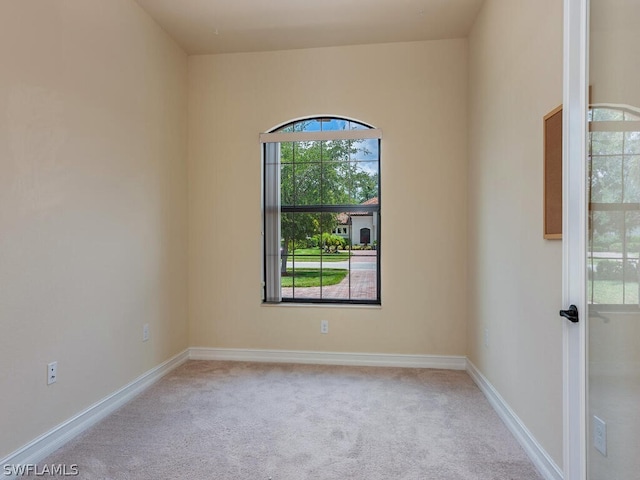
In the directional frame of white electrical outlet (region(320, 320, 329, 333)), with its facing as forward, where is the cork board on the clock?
The cork board is roughly at 11 o'clock from the white electrical outlet.

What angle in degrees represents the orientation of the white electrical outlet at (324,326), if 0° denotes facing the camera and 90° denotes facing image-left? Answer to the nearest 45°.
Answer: approximately 0°
